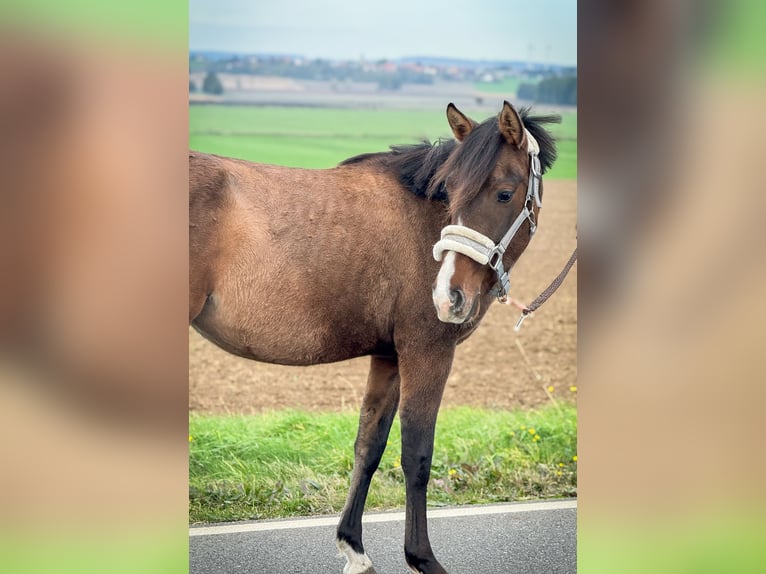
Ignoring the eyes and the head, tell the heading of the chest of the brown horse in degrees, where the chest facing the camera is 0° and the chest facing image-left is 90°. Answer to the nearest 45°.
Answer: approximately 270°

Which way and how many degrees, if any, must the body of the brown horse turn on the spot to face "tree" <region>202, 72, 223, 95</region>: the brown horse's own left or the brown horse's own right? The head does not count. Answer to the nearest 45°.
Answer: approximately 135° to the brown horse's own left
